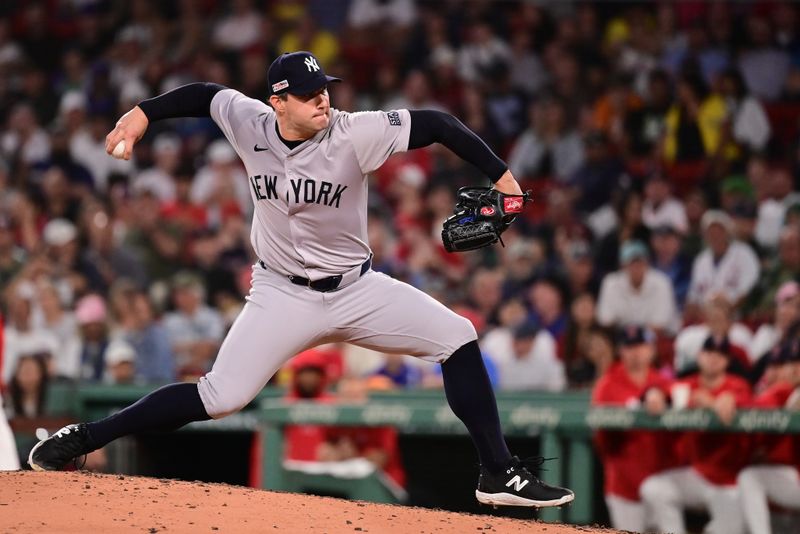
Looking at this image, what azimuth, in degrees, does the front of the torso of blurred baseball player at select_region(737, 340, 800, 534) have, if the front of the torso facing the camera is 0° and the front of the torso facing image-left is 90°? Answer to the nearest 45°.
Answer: approximately 45°

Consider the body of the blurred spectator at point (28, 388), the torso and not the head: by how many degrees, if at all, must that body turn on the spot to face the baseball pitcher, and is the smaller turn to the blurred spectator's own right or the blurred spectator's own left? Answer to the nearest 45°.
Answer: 0° — they already face them

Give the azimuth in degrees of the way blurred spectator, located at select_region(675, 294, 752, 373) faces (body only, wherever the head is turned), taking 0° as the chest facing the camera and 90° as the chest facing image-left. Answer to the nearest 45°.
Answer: approximately 0°

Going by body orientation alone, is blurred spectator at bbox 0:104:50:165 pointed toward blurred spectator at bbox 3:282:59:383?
yes

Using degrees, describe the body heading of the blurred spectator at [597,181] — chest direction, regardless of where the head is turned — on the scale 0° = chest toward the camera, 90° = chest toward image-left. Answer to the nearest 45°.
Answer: approximately 0°

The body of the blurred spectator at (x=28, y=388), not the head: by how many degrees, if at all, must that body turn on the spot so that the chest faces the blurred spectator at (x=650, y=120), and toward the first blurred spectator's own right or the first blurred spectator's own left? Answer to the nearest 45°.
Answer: approximately 90° to the first blurred spectator's own left

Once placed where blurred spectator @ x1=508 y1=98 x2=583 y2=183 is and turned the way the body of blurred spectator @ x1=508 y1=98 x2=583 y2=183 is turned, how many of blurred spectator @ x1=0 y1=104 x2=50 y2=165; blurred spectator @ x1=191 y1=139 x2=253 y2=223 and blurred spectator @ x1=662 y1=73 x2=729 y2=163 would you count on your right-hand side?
2
